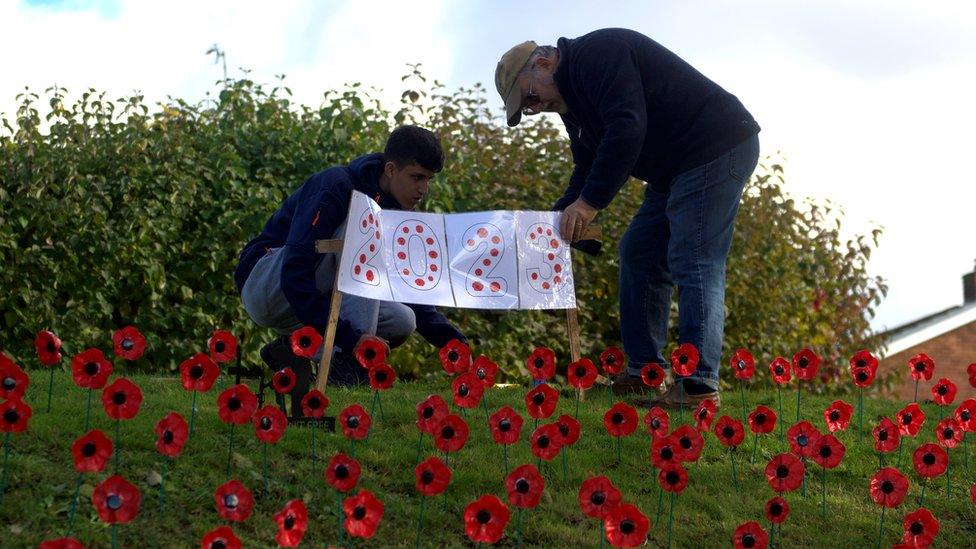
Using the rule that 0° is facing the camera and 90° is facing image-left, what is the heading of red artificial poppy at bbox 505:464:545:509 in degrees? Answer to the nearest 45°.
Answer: approximately 0°

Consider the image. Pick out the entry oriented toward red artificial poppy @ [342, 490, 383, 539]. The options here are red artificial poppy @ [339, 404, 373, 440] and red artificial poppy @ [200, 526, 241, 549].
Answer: red artificial poppy @ [339, 404, 373, 440]

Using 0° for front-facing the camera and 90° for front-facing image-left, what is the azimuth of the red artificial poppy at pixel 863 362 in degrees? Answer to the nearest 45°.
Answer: approximately 0°

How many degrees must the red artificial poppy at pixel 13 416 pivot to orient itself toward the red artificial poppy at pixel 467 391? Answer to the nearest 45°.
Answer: approximately 90° to its left

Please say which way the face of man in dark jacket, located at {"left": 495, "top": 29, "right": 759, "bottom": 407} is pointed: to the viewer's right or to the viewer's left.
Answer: to the viewer's left

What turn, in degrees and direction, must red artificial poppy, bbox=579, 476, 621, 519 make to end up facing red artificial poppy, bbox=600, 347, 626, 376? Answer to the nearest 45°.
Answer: approximately 180°
